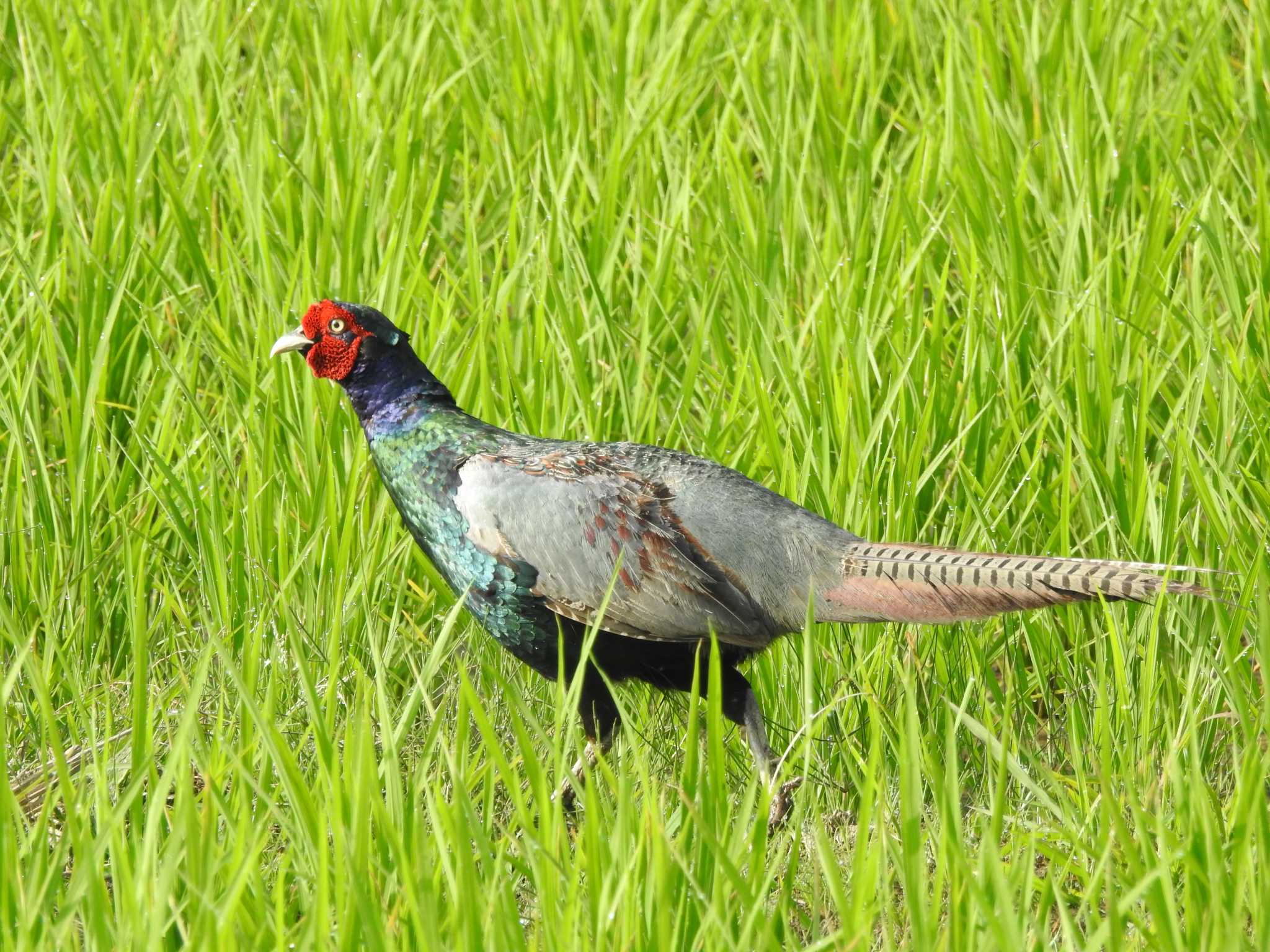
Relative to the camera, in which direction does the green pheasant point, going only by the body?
to the viewer's left
